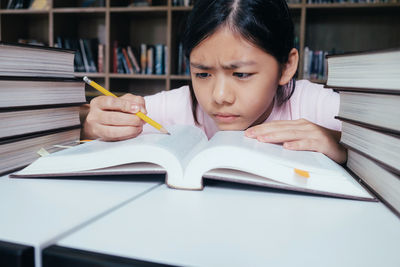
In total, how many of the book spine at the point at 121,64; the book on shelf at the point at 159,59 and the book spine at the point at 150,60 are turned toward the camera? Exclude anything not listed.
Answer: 3

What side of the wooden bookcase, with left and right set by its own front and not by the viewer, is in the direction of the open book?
front

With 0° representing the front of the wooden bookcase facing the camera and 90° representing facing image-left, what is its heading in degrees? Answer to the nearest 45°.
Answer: approximately 0°

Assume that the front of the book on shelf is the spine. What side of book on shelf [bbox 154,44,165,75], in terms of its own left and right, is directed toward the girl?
front

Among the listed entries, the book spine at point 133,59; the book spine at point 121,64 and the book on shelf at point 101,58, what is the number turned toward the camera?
3

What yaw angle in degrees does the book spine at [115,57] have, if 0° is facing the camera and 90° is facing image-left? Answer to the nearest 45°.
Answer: approximately 0°
